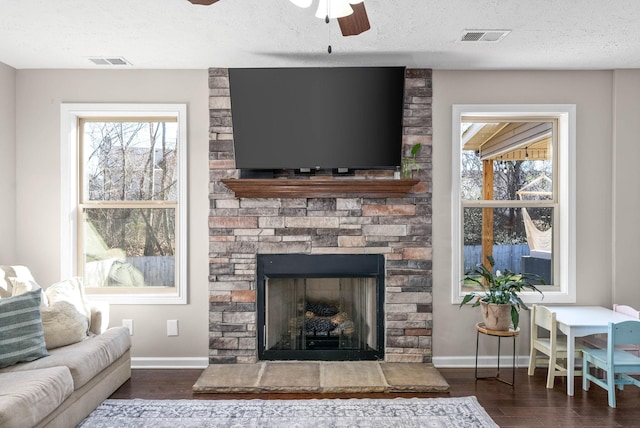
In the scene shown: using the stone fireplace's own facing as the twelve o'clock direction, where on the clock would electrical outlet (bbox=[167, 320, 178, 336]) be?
The electrical outlet is roughly at 3 o'clock from the stone fireplace.

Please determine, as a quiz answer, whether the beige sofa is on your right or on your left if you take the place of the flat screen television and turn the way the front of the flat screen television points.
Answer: on your right

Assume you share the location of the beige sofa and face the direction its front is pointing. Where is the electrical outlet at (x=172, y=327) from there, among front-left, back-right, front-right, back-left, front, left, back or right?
left

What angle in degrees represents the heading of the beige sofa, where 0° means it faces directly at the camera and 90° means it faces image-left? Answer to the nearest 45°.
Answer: approximately 315°

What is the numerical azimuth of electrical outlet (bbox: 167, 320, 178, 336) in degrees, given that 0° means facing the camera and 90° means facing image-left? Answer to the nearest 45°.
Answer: approximately 0°

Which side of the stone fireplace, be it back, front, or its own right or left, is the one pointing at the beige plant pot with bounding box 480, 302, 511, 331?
left

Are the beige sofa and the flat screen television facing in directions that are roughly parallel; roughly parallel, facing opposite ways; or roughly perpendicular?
roughly perpendicular

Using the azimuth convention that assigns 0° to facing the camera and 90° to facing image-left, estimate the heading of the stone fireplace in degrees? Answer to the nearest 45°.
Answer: approximately 0°

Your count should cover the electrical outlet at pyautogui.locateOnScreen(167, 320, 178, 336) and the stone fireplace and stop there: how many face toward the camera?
2

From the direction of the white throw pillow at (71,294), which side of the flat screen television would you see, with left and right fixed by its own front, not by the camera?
right

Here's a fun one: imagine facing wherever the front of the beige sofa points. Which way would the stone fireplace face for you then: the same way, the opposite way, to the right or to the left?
to the right
